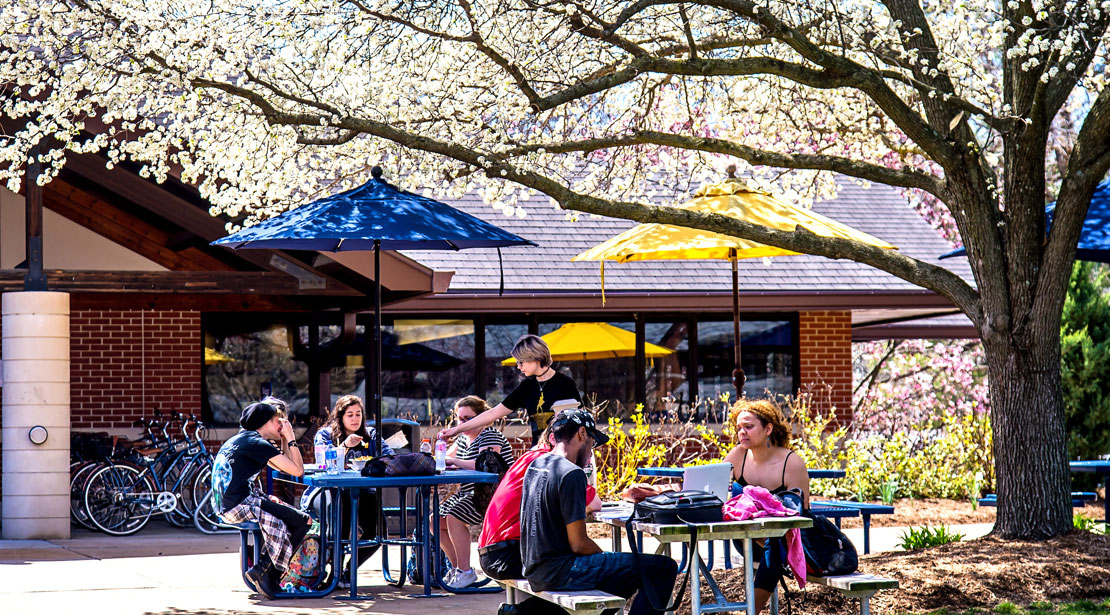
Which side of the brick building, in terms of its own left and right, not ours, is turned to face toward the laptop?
front

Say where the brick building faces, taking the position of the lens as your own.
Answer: facing the viewer

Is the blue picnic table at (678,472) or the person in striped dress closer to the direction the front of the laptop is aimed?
the blue picnic table

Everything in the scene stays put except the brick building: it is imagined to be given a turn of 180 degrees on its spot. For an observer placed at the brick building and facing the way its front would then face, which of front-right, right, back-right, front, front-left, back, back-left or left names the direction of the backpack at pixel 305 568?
back

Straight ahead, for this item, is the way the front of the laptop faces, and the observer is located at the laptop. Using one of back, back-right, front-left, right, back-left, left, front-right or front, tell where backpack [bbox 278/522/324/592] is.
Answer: left

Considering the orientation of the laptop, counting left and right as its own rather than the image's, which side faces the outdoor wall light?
left

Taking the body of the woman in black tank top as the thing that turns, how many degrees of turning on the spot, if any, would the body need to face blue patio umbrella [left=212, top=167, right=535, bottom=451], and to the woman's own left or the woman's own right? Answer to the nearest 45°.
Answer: approximately 90° to the woman's own right

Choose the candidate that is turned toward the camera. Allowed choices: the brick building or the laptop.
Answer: the brick building

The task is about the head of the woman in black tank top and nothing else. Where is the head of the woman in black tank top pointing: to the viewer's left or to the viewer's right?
to the viewer's left

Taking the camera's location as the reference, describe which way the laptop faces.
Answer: facing away from the viewer and to the right of the viewer

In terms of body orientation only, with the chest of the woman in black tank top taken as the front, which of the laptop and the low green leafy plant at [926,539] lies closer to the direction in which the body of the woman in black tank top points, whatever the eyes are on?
the laptop

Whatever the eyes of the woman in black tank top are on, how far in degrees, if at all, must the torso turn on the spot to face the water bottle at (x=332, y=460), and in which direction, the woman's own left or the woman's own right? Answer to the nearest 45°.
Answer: approximately 90° to the woman's own right

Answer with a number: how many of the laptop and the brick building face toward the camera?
1

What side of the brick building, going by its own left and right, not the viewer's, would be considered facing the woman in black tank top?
front

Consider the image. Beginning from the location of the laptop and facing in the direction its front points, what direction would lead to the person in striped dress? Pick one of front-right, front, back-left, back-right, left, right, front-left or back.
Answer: left

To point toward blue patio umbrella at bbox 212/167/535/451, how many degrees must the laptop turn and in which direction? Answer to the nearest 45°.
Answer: approximately 90° to its left

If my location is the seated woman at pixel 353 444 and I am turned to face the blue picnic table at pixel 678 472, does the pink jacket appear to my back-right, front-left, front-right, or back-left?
front-right

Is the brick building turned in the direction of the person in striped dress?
yes

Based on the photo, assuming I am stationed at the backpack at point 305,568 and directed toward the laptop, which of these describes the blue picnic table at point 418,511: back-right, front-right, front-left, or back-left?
front-left

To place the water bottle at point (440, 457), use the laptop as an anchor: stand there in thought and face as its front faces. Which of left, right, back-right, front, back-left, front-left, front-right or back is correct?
left
